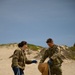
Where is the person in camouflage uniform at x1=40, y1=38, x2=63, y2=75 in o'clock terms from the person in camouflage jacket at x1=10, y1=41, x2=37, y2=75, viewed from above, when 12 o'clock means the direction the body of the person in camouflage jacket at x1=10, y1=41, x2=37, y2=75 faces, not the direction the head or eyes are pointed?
the person in camouflage uniform at x1=40, y1=38, x2=63, y2=75 is roughly at 12 o'clock from the person in camouflage jacket at x1=10, y1=41, x2=37, y2=75.

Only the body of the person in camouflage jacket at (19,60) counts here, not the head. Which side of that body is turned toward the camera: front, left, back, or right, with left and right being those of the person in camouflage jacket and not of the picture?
right
